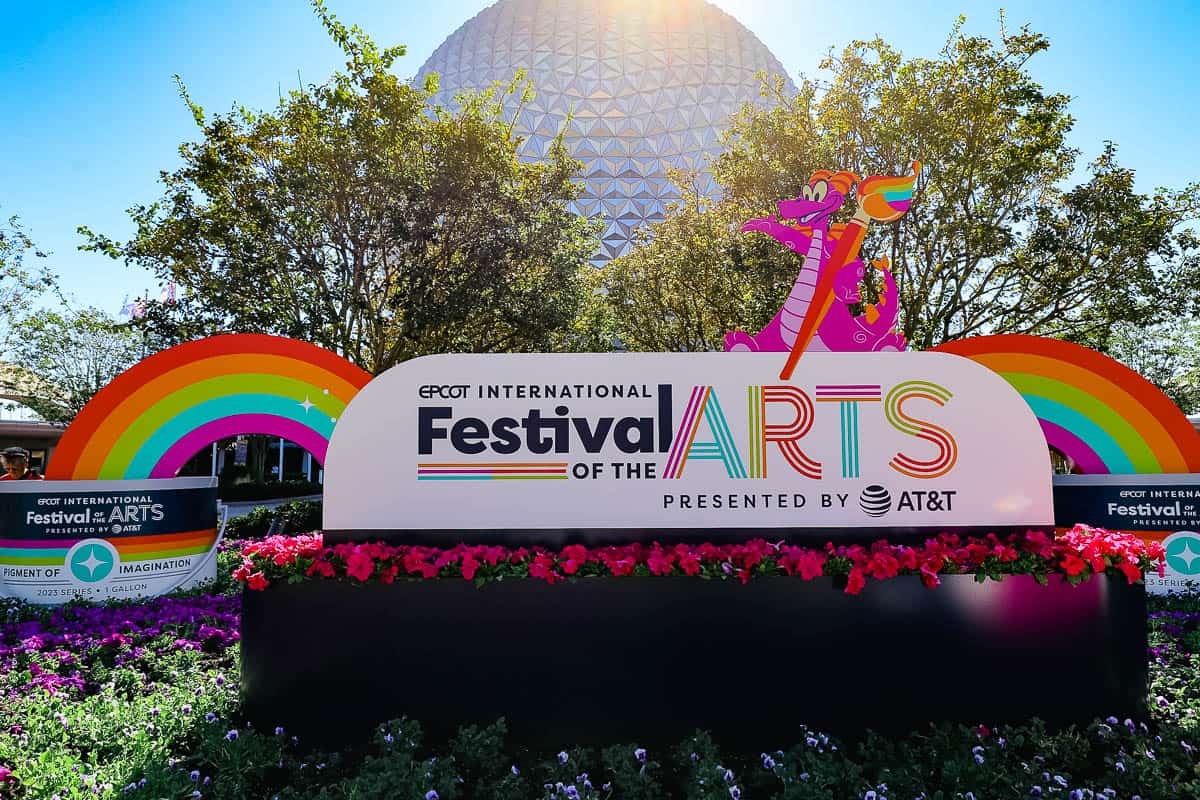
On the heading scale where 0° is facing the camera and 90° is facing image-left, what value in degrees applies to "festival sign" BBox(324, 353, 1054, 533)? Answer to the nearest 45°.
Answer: approximately 0°

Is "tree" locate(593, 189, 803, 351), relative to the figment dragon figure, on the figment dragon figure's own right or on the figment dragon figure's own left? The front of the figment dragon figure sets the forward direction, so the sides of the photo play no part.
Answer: on the figment dragon figure's own right

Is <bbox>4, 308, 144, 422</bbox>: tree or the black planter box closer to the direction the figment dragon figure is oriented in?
the black planter box

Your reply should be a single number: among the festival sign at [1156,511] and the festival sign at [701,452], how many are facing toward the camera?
2

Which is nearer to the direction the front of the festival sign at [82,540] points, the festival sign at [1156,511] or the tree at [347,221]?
the festival sign

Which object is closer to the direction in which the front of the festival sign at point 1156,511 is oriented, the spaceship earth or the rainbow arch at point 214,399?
the rainbow arch

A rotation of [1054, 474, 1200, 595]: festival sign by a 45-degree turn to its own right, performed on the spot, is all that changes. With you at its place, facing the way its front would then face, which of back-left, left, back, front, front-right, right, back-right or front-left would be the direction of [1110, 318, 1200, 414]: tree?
back-right

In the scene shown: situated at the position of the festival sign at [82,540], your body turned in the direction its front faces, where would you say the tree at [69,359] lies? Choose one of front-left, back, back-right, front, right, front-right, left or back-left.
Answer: back
